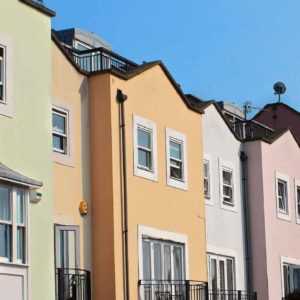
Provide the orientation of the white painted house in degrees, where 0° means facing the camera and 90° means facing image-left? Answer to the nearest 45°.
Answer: approximately 315°

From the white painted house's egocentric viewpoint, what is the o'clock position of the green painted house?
The green painted house is roughly at 2 o'clock from the white painted house.

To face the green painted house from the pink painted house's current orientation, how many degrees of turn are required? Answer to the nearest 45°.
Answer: approximately 45° to its right

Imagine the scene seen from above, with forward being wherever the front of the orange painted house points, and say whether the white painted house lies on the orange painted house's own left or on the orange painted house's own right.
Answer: on the orange painted house's own left

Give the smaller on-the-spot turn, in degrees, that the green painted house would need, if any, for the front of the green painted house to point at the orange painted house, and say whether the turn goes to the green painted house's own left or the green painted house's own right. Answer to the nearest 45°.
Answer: approximately 90° to the green painted house's own left

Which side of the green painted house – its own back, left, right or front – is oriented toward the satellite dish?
left

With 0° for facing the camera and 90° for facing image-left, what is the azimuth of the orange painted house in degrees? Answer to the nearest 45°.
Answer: approximately 315°

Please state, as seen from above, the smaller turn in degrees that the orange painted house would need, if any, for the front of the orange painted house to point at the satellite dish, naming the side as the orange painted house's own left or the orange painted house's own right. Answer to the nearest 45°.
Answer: approximately 135° to the orange painted house's own left

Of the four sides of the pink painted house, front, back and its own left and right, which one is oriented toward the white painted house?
right
